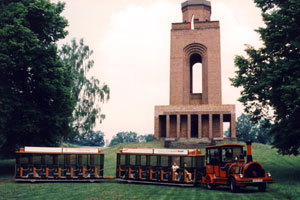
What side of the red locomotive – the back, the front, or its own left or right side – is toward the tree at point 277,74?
left

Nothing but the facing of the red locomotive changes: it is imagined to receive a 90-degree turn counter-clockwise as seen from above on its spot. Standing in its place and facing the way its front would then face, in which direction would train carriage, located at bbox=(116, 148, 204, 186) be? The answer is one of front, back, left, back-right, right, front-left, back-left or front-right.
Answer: left

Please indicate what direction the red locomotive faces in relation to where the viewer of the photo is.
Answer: facing the viewer and to the right of the viewer

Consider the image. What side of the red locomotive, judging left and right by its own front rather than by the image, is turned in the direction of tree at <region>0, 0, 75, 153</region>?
back

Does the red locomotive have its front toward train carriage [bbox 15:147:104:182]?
no

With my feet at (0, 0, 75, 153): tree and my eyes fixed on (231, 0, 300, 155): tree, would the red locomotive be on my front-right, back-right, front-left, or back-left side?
front-right
